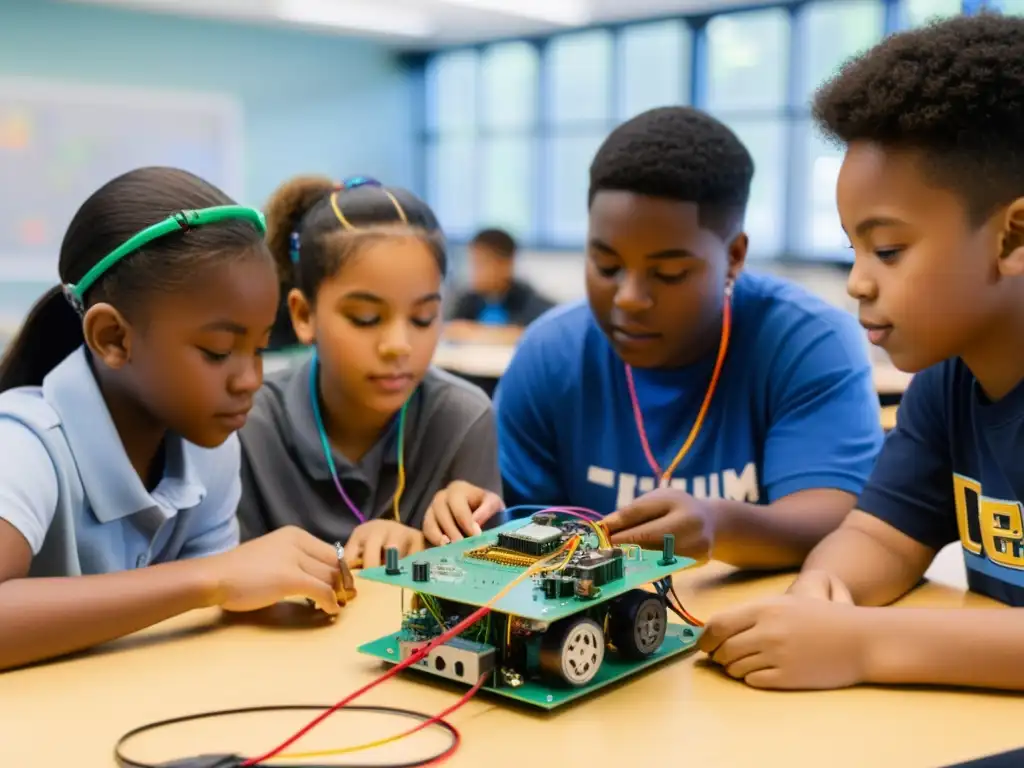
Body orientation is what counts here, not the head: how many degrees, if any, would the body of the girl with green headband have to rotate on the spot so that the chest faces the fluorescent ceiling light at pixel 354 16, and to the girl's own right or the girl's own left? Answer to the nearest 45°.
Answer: approximately 135° to the girl's own left

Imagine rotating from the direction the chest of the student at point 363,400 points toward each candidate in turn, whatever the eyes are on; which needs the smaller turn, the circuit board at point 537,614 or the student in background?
the circuit board

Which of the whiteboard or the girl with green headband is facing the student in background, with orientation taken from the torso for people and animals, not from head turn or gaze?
the whiteboard

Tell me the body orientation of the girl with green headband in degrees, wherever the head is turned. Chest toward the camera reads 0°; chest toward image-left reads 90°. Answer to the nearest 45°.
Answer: approximately 315°

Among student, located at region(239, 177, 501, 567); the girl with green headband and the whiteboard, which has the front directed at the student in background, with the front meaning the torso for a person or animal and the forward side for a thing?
the whiteboard

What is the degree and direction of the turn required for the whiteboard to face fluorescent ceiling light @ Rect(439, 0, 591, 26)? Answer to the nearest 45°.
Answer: approximately 45° to its left

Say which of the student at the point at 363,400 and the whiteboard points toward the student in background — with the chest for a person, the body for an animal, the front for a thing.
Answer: the whiteboard

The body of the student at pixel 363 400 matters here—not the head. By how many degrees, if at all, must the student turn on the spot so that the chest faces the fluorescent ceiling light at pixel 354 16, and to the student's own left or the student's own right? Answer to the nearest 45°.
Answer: approximately 135° to the student's own left
